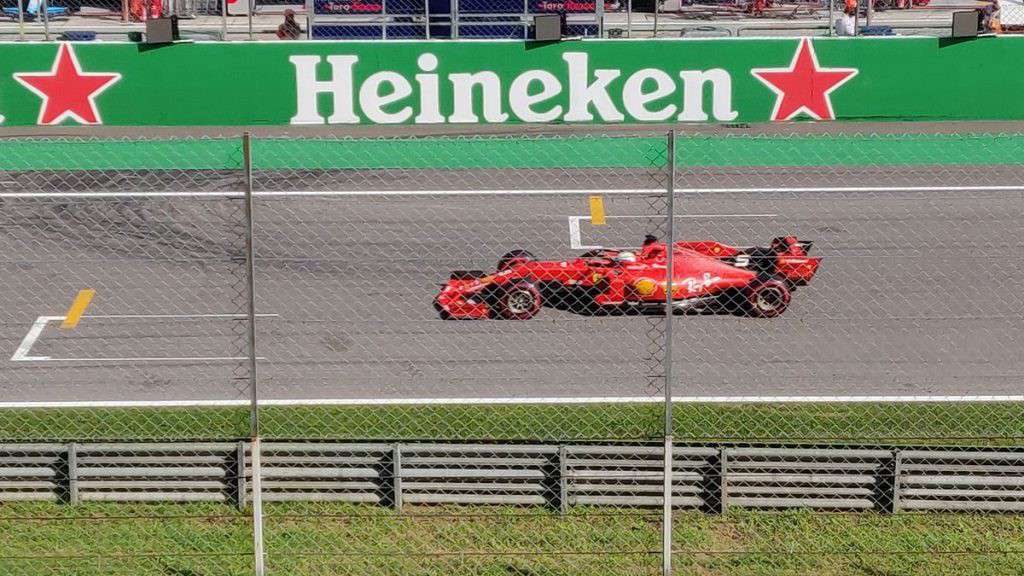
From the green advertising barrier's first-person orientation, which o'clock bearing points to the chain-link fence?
The chain-link fence is roughly at 12 o'clock from the green advertising barrier.

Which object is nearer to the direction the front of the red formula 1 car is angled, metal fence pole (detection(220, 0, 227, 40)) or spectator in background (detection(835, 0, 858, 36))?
the metal fence pole

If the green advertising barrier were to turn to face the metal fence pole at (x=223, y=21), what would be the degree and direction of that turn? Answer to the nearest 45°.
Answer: approximately 90° to its right

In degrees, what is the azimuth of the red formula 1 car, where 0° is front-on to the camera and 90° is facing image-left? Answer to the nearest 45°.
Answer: approximately 90°

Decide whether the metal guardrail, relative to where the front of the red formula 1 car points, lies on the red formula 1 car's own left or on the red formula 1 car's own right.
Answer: on the red formula 1 car's own left

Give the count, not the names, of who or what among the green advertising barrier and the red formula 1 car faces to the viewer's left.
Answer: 1

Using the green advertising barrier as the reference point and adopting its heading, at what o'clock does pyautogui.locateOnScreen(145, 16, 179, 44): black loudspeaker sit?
The black loudspeaker is roughly at 3 o'clock from the green advertising barrier.

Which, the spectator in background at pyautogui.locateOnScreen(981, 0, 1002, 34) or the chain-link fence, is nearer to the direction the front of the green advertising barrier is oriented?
the chain-link fence

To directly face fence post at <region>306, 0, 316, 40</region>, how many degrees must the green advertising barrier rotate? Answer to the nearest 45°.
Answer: approximately 90° to its right

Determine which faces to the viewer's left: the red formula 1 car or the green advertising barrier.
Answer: the red formula 1 car

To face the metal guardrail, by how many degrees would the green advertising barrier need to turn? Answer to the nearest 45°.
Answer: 0° — it already faces it

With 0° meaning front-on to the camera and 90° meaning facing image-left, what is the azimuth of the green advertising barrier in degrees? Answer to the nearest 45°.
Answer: approximately 0°

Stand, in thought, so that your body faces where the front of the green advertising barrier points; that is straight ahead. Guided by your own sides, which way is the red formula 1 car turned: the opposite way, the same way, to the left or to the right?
to the right
